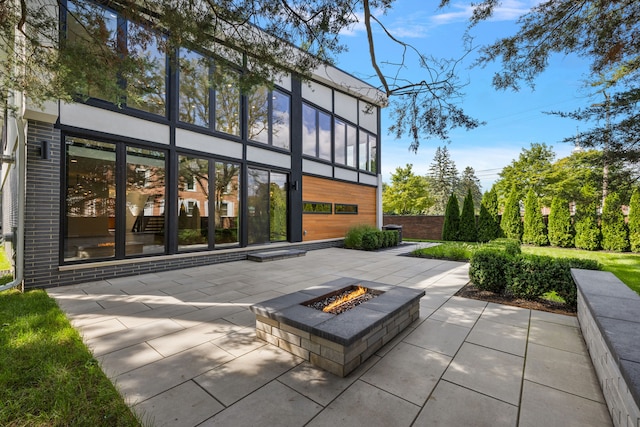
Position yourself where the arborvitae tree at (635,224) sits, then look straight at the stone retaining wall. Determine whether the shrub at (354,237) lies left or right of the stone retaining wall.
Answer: right

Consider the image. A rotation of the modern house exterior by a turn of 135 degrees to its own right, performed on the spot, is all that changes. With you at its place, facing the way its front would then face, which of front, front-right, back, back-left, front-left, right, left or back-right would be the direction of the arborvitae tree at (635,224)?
back

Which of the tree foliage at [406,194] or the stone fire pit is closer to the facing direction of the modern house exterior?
the stone fire pit

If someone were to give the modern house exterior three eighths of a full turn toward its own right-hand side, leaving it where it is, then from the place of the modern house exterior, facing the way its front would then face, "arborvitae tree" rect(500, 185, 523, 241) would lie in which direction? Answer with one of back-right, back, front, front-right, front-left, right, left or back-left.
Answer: back

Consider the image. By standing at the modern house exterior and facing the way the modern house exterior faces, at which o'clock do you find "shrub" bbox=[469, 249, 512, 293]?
The shrub is roughly at 12 o'clock from the modern house exterior.

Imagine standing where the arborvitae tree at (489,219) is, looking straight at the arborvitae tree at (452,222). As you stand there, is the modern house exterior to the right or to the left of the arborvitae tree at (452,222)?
left

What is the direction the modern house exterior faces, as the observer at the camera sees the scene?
facing the viewer and to the right of the viewer

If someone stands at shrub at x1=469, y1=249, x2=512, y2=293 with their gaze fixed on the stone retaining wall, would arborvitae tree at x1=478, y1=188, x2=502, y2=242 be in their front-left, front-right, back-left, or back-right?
back-left

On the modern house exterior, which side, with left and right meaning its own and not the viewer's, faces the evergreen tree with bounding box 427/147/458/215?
left

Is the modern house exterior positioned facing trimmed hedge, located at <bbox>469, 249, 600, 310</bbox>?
yes

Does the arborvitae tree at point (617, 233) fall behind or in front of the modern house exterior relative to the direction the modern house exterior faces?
in front

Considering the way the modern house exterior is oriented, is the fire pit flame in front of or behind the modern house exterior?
in front

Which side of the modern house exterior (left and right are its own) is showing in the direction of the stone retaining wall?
front

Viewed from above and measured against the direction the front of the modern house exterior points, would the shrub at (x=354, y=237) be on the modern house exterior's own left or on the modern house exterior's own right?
on the modern house exterior's own left

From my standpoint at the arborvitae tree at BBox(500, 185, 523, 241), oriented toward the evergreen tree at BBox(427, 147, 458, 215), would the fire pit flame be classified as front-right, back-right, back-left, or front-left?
back-left

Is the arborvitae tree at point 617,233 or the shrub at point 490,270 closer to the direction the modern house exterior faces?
the shrub
